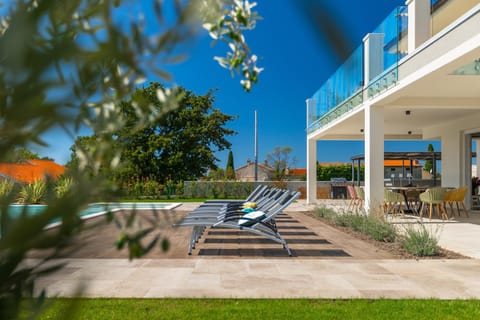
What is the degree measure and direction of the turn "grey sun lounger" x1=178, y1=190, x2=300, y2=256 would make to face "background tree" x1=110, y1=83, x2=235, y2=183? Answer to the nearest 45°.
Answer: approximately 90° to its right

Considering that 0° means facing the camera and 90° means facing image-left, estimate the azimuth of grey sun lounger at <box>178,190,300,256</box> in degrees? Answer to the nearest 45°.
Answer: approximately 90°

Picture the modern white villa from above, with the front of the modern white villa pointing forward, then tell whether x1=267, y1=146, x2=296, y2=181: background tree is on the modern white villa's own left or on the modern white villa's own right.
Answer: on the modern white villa's own right

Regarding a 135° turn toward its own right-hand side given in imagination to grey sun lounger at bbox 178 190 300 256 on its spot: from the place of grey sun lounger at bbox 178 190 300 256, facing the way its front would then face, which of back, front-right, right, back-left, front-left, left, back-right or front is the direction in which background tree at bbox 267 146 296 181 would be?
front-left

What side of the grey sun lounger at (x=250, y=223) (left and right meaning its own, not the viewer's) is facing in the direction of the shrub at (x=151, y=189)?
right

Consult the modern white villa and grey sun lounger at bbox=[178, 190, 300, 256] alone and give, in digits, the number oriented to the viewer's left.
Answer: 2

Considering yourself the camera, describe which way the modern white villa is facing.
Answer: facing to the left of the viewer

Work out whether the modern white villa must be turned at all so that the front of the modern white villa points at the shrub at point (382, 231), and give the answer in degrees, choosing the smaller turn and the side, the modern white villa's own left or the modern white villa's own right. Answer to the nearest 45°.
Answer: approximately 90° to the modern white villa's own left

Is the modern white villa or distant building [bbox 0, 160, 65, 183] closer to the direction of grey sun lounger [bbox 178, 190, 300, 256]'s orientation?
the distant building
